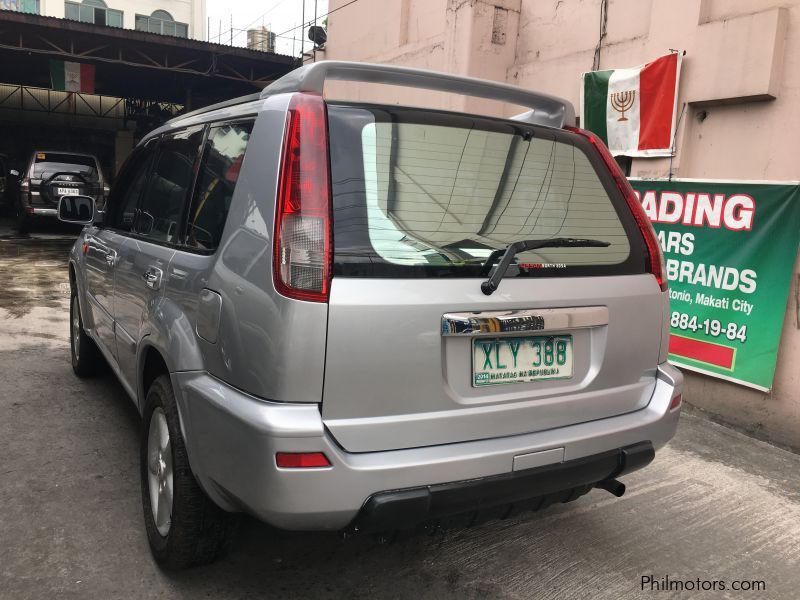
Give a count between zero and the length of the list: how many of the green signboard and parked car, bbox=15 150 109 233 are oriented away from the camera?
1

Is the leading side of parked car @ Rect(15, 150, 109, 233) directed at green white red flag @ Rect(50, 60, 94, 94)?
yes

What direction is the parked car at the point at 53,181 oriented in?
away from the camera

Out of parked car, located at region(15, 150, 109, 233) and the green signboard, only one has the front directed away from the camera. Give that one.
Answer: the parked car

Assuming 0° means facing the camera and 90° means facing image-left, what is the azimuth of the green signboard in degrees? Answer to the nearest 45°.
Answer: approximately 45°

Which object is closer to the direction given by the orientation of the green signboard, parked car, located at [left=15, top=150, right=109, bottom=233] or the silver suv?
the silver suv

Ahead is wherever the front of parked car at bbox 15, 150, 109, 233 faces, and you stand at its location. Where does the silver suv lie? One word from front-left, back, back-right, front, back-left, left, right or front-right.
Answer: back

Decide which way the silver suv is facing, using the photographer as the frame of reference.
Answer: facing away from the viewer and to the left of the viewer

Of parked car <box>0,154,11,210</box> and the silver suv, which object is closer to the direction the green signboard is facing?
the silver suv

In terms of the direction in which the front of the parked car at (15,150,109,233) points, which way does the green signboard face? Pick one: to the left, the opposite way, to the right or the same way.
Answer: to the left

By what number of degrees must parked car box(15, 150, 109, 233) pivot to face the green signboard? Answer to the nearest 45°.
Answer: approximately 180°

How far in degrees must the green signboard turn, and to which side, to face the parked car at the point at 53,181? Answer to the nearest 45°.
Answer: approximately 45° to its right
